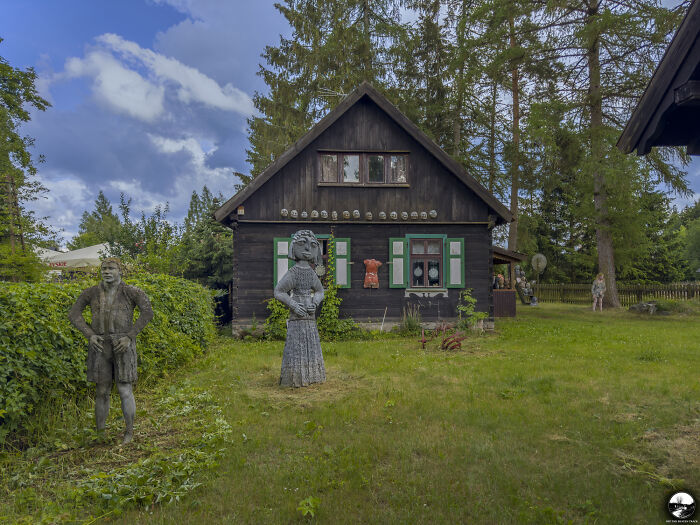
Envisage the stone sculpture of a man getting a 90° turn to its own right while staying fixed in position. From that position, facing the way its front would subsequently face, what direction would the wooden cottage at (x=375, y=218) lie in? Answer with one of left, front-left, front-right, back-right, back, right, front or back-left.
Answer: back-right

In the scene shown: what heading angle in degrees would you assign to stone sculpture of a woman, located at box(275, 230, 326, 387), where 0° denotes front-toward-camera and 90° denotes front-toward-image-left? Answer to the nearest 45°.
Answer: approximately 0°

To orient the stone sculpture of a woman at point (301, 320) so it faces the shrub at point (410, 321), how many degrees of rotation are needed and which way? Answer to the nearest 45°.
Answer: approximately 135° to its left

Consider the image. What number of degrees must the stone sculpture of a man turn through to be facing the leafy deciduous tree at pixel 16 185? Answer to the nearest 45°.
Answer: approximately 180°

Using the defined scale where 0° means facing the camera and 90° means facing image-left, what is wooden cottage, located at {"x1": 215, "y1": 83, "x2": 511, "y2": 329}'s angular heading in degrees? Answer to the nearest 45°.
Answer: approximately 0°

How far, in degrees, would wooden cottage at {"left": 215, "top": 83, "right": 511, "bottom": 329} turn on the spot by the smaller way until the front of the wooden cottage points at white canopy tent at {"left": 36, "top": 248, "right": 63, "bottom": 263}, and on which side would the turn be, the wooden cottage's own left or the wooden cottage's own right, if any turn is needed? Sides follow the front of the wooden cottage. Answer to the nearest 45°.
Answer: approximately 90° to the wooden cottage's own right

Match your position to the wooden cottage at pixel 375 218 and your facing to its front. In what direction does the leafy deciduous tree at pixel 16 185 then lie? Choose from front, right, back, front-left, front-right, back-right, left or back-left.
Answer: right
